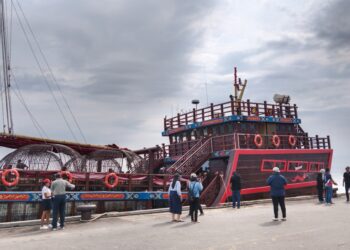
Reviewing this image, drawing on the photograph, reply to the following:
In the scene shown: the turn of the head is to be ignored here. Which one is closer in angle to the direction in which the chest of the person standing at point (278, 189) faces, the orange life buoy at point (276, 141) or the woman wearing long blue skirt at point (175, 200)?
the orange life buoy

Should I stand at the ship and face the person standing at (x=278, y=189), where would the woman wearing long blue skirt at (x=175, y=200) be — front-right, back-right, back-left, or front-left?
front-right

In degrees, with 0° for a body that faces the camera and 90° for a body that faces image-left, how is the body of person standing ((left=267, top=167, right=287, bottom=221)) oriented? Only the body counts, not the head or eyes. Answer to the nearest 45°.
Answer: approximately 180°

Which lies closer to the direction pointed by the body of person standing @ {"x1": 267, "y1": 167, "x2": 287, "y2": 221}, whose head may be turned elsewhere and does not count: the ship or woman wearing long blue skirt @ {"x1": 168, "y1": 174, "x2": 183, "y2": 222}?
the ship

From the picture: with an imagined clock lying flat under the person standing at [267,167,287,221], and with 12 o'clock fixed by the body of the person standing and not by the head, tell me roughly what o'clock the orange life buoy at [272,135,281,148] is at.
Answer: The orange life buoy is roughly at 12 o'clock from the person standing.

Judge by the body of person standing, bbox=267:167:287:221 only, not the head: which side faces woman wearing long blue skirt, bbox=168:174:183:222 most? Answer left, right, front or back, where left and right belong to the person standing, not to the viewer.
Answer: left
